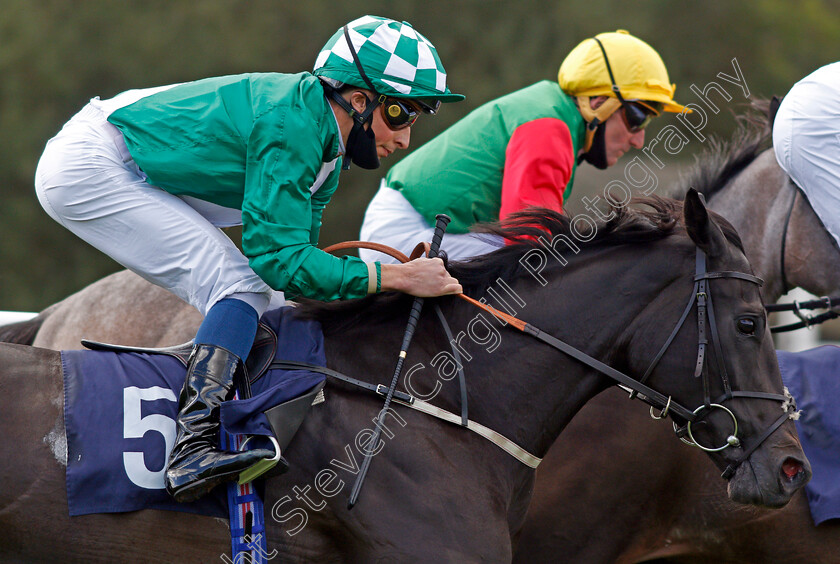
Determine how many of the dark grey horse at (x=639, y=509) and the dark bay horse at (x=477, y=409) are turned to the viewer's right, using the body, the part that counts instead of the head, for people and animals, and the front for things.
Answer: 2

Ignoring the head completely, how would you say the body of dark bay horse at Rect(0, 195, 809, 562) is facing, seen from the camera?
to the viewer's right

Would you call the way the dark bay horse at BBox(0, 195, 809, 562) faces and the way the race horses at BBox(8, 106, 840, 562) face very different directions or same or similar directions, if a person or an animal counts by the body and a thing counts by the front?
same or similar directions

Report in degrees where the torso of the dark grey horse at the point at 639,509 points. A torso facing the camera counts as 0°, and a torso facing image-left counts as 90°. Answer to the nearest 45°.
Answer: approximately 270°

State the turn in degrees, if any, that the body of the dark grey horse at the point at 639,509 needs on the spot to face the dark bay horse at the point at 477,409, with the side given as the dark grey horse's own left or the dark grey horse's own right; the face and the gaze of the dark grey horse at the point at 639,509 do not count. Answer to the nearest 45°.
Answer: approximately 135° to the dark grey horse's own right
